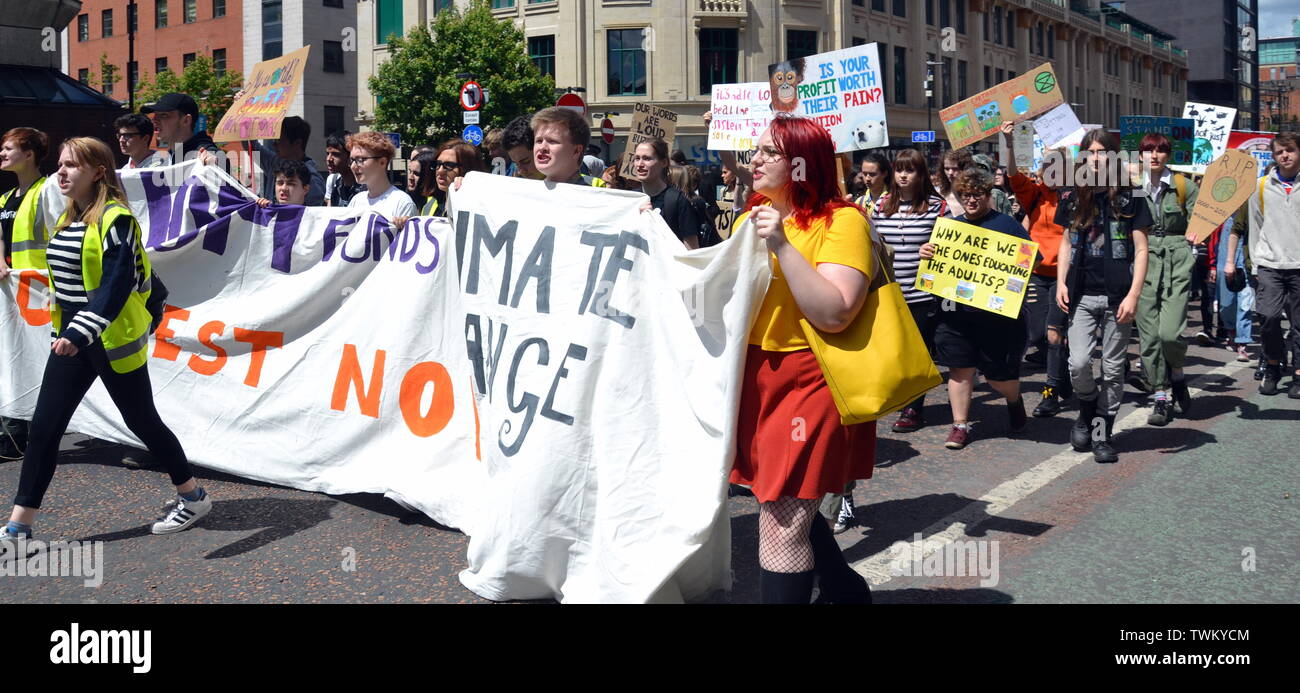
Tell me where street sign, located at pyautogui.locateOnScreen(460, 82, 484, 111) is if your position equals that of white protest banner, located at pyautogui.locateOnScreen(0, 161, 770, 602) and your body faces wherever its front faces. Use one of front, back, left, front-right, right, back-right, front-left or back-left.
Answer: back

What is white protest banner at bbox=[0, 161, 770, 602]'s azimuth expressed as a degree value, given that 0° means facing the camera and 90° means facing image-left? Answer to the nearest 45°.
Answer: approximately 0°
